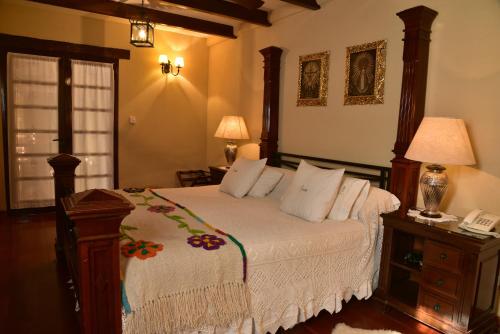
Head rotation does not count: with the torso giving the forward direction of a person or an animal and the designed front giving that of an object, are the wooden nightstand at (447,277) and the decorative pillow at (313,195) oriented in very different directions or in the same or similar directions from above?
same or similar directions

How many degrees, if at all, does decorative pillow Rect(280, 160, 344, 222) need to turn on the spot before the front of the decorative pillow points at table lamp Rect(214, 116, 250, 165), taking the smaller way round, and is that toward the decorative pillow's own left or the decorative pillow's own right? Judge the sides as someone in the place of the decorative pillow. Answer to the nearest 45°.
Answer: approximately 90° to the decorative pillow's own right

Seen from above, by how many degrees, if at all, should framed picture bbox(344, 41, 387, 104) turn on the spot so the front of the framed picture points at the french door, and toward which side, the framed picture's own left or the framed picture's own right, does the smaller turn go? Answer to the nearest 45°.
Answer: approximately 45° to the framed picture's own right

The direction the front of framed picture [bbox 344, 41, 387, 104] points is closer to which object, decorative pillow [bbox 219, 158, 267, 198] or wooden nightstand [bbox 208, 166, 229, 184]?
the decorative pillow

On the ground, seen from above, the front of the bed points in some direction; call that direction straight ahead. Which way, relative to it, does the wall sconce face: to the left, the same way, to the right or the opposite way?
to the left

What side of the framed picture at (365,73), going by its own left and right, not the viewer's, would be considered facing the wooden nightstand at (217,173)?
right

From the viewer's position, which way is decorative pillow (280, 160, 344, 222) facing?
facing the viewer and to the left of the viewer

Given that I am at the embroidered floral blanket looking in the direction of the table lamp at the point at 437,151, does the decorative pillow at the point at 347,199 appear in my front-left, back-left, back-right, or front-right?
front-left

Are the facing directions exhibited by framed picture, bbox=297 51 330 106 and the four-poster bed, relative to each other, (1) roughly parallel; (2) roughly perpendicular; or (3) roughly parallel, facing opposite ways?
roughly parallel

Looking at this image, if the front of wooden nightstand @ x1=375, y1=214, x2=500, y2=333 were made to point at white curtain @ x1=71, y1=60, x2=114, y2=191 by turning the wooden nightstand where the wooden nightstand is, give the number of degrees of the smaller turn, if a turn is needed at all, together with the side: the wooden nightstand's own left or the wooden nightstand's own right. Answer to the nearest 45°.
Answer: approximately 45° to the wooden nightstand's own right

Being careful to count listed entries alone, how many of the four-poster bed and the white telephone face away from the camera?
0

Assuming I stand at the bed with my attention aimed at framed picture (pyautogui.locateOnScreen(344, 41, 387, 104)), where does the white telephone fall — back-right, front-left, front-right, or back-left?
front-right

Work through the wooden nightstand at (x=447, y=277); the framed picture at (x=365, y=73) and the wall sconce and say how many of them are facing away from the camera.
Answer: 0

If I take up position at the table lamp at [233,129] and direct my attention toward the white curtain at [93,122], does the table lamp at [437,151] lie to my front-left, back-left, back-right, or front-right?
back-left

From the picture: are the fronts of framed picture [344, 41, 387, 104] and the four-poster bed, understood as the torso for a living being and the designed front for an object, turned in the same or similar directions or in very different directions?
same or similar directions

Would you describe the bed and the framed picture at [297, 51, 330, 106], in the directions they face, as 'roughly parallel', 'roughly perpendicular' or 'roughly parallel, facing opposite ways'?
roughly parallel

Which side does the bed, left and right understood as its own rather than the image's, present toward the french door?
right

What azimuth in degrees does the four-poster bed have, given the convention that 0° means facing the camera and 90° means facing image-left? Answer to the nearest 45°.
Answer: approximately 45°

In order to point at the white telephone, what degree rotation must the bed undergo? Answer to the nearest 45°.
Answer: approximately 135° to its left
